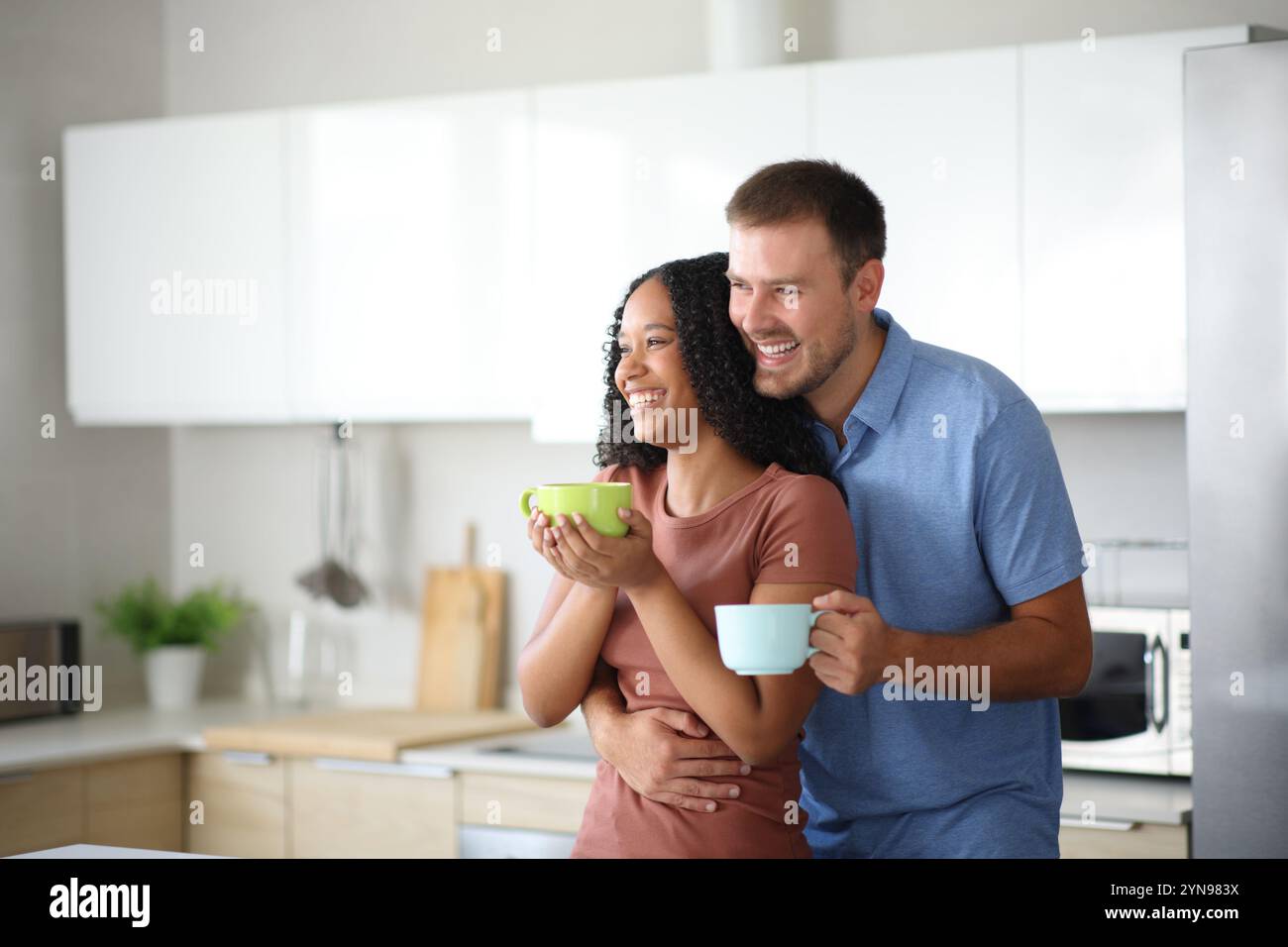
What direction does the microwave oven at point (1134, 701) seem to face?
toward the camera

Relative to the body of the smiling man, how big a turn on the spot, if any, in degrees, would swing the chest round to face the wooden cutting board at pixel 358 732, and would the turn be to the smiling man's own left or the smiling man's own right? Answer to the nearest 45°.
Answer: approximately 90° to the smiling man's own right

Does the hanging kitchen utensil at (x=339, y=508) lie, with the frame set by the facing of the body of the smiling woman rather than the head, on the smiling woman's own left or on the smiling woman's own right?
on the smiling woman's own right

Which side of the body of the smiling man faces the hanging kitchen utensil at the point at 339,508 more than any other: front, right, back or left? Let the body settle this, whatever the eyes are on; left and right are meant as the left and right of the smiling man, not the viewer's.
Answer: right

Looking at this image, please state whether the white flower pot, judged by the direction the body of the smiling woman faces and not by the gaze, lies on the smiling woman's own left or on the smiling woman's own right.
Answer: on the smiling woman's own right

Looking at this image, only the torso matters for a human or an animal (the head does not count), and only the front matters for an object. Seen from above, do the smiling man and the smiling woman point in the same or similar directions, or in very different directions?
same or similar directions

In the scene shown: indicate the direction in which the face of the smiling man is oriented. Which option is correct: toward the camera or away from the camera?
toward the camera

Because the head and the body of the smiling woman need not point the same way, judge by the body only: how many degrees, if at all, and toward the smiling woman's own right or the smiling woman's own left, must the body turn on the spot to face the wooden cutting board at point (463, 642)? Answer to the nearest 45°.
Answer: approximately 135° to the smiling woman's own right

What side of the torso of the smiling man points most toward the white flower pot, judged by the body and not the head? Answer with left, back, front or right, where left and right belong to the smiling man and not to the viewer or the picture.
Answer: right

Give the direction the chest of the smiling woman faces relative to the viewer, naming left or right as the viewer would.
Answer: facing the viewer and to the left of the viewer

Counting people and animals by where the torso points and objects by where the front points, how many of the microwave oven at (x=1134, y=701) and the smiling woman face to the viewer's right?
0

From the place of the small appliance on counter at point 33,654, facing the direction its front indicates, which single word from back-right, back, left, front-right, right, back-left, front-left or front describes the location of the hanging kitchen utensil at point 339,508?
front-left
